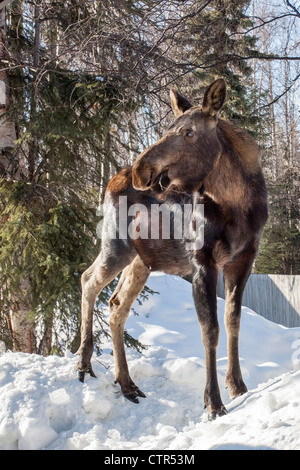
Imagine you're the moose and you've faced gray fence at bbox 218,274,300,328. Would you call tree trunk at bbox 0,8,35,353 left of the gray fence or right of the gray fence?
left

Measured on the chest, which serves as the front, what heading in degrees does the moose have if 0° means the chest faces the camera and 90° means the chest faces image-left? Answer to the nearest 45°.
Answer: approximately 315°

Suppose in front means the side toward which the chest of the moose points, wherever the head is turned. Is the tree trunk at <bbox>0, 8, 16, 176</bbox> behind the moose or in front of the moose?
behind

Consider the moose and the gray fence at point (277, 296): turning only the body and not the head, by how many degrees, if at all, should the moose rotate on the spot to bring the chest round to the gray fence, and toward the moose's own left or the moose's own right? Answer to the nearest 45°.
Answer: approximately 135° to the moose's own left

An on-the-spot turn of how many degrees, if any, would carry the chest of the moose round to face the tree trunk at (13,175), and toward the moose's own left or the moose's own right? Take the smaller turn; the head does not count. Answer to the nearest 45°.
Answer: approximately 180°
